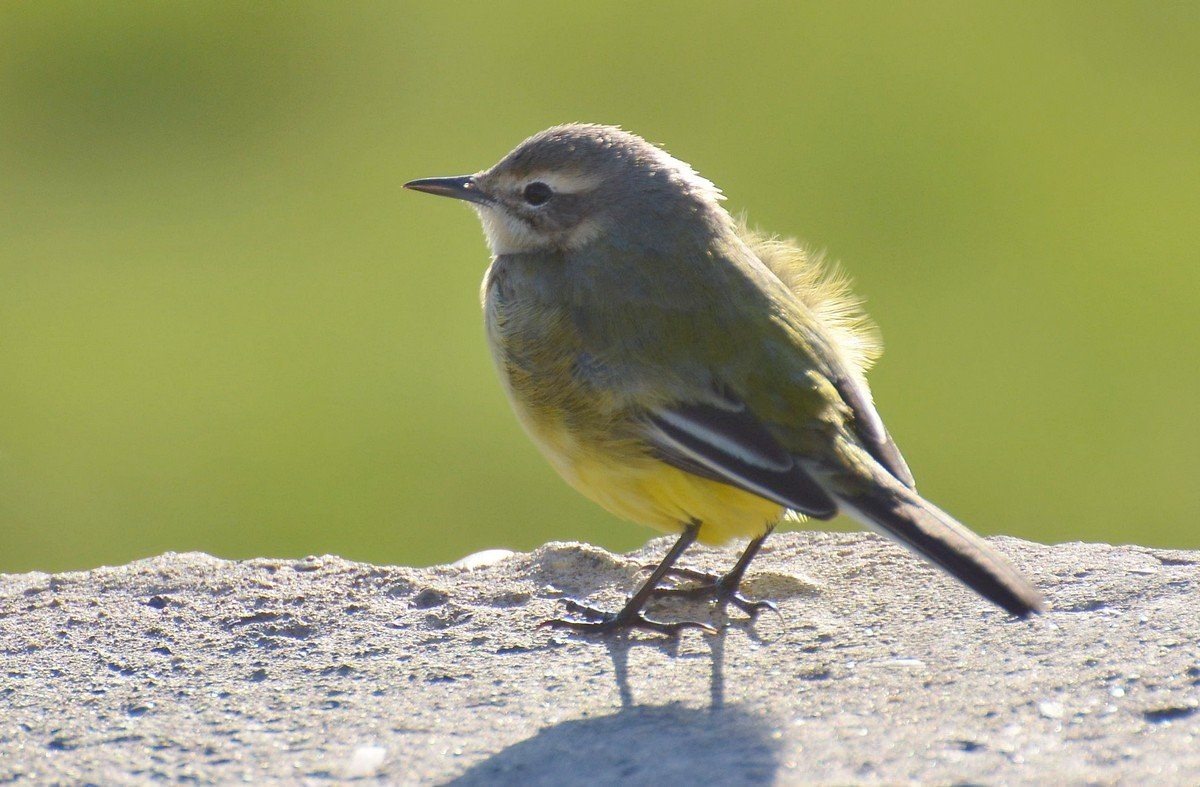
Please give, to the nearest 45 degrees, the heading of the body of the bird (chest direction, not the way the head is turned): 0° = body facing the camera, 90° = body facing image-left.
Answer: approximately 90°
